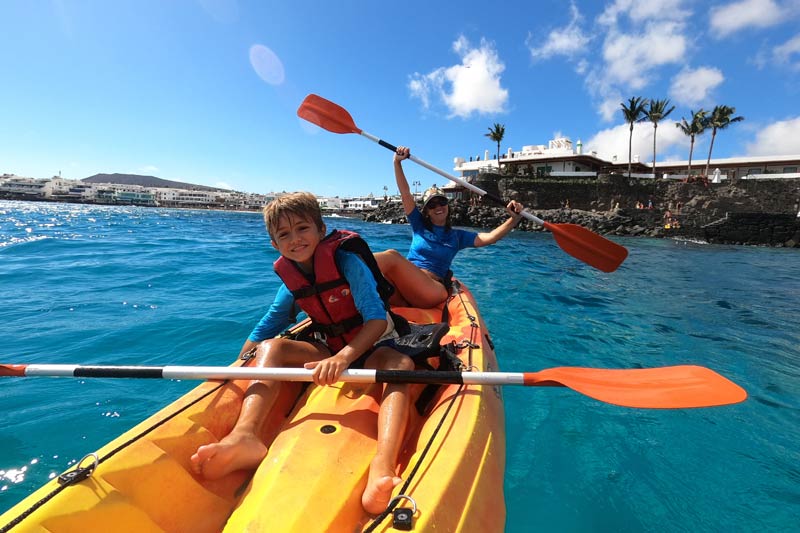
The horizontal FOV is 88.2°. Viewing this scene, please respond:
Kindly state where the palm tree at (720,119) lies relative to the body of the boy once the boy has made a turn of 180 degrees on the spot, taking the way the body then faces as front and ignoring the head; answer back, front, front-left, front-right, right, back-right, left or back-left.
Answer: front-right

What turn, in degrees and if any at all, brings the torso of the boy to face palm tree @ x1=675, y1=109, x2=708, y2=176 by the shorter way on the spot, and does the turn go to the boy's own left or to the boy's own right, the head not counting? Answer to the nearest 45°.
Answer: approximately 135° to the boy's own left

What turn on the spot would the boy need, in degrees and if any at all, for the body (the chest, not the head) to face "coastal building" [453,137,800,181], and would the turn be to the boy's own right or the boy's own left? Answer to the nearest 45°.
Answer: approximately 135° to the boy's own left

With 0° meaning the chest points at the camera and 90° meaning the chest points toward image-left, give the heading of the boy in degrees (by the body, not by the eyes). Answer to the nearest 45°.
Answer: approximately 0°

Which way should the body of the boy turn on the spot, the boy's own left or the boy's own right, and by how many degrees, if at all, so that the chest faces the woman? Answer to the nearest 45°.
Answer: approximately 135° to the boy's own left
